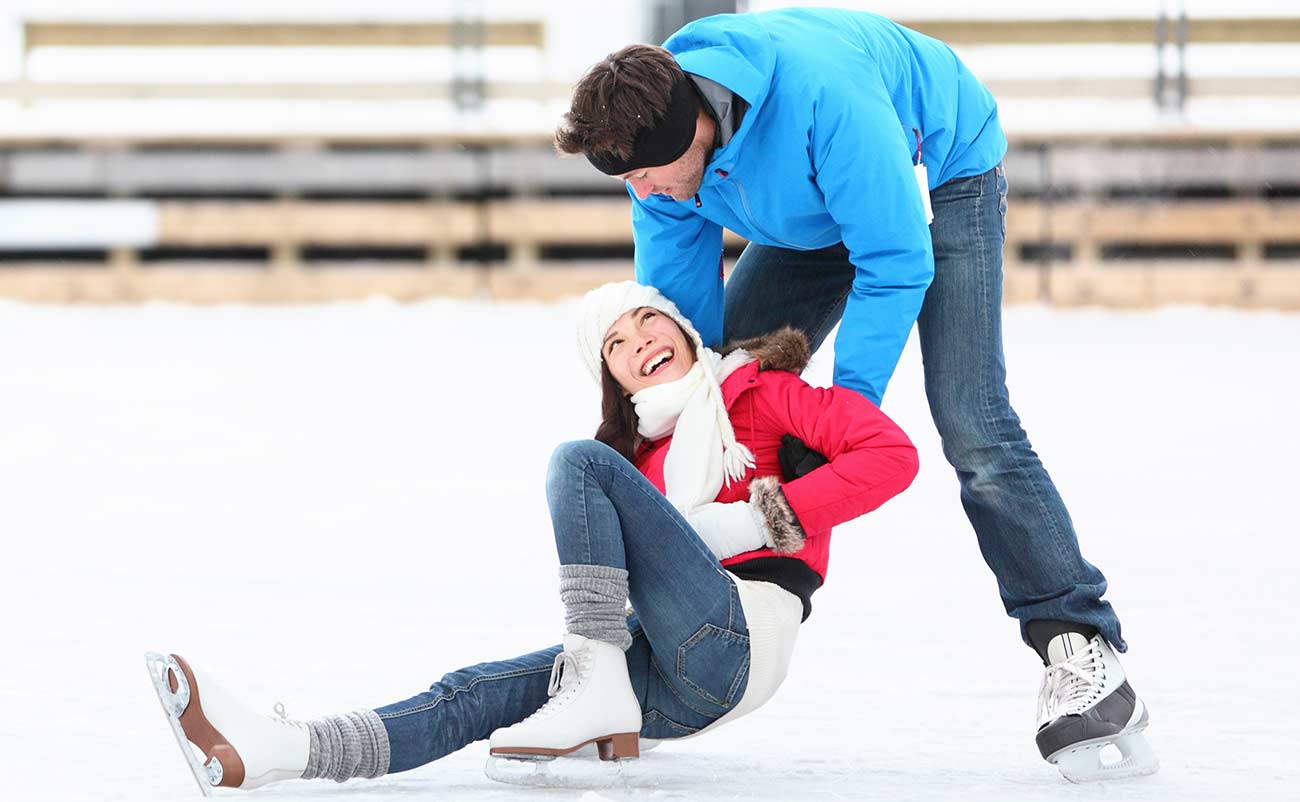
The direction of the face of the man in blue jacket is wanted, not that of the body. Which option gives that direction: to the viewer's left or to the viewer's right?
to the viewer's left

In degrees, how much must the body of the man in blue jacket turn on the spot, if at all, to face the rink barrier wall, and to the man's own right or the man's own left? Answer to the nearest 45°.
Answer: approximately 135° to the man's own right

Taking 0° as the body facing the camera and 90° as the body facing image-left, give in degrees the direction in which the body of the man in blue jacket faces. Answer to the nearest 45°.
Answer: approximately 45°
